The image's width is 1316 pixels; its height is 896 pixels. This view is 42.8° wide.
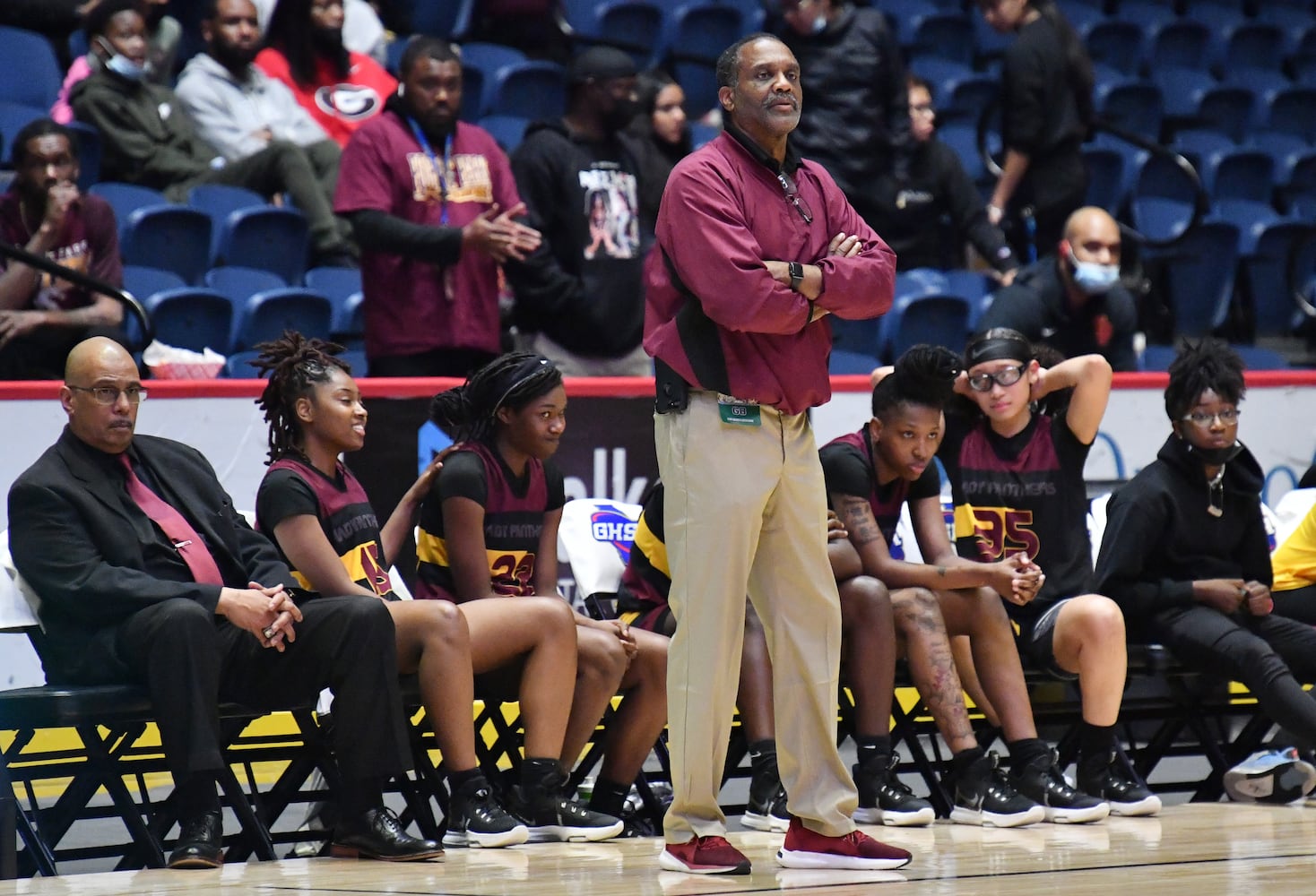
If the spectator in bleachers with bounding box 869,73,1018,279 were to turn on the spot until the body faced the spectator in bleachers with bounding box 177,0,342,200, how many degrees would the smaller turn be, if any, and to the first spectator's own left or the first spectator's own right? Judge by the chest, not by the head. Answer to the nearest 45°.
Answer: approximately 45° to the first spectator's own right

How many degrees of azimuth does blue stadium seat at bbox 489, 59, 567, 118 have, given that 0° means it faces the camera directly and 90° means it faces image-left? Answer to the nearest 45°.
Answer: approximately 0°

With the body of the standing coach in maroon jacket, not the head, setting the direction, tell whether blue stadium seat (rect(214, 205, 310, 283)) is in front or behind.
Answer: behind

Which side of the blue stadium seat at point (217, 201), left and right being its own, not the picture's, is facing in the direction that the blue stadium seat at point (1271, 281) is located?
left

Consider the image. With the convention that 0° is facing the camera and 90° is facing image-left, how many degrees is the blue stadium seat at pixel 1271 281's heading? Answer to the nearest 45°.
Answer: approximately 0°

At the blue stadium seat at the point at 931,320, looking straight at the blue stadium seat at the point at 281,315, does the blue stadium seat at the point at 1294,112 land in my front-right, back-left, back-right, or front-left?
back-right
